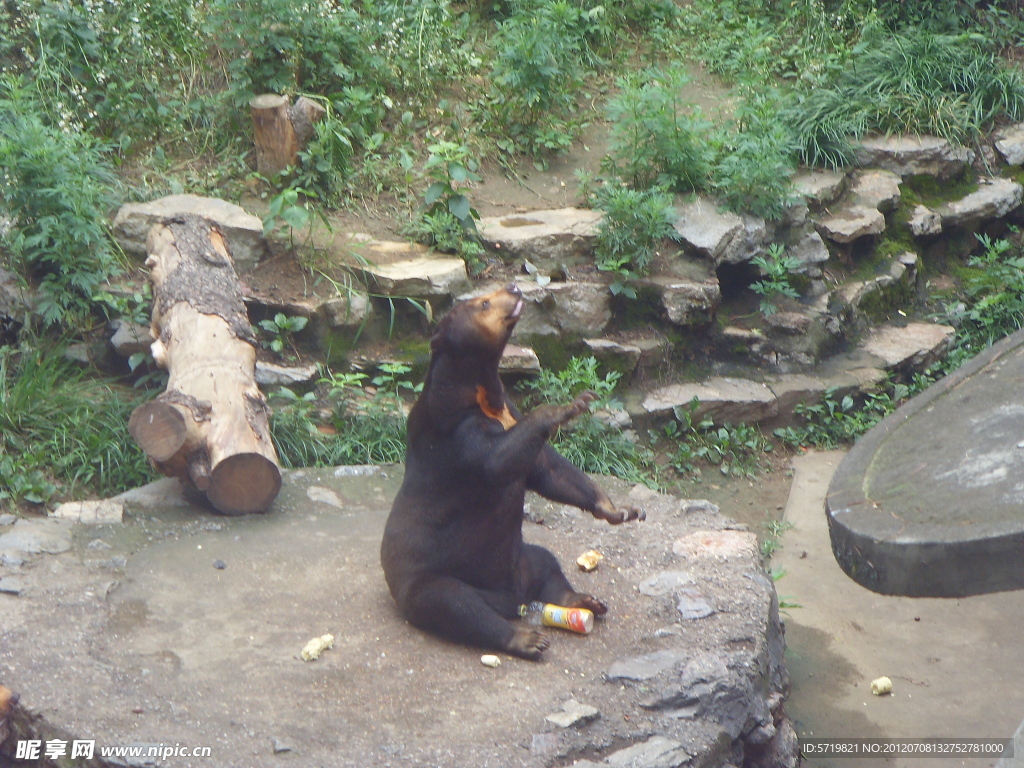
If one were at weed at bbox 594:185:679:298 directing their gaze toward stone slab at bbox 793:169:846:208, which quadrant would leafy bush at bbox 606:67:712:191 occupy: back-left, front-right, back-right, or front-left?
front-left

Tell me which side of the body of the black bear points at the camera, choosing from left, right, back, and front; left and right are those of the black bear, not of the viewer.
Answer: right

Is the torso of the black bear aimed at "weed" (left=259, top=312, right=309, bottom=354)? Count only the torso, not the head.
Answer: no

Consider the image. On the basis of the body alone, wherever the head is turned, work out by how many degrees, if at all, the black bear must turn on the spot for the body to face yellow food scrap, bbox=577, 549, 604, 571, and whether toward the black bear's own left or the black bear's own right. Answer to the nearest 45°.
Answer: approximately 45° to the black bear's own left

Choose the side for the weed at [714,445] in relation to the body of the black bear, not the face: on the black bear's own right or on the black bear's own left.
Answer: on the black bear's own left

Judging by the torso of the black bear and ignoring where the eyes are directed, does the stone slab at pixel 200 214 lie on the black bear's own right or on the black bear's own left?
on the black bear's own left

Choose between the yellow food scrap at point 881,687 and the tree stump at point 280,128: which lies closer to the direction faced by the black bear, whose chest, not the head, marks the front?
the yellow food scrap

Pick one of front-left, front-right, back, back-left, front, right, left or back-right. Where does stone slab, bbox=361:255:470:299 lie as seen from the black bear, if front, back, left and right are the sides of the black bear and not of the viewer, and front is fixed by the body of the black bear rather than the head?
left

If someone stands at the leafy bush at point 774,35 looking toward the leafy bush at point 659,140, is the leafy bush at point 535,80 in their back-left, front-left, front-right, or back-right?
front-right

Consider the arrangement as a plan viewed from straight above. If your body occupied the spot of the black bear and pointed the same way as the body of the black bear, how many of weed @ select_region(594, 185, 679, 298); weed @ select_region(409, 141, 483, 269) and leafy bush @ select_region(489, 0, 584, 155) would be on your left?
3

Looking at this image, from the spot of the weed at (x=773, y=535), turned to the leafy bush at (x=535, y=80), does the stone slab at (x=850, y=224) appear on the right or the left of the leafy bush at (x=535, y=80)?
right

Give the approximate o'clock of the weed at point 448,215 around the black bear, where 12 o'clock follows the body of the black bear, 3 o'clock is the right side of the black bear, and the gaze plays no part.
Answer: The weed is roughly at 9 o'clock from the black bear.

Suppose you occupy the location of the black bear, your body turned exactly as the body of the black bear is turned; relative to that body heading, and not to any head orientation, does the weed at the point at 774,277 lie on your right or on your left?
on your left
